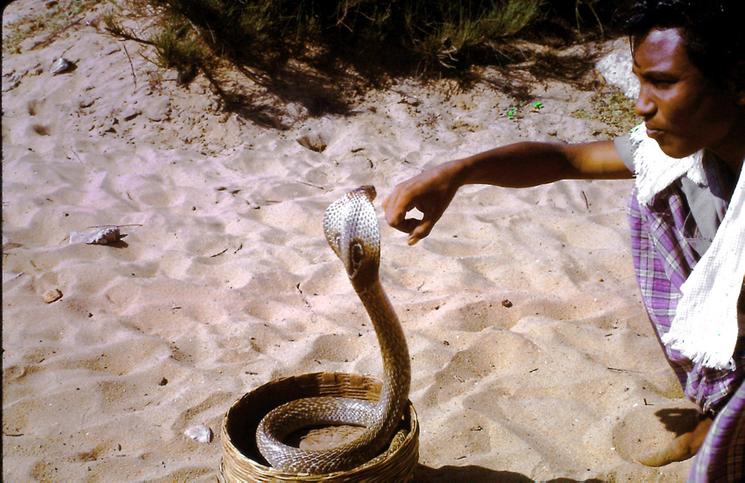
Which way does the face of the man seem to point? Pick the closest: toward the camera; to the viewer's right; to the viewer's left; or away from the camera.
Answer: to the viewer's left

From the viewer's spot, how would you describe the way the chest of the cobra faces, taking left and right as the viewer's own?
facing away from the viewer and to the right of the viewer

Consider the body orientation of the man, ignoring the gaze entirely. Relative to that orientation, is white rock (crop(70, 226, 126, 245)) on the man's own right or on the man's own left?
on the man's own right

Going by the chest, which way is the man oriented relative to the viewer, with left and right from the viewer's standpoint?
facing the viewer and to the left of the viewer

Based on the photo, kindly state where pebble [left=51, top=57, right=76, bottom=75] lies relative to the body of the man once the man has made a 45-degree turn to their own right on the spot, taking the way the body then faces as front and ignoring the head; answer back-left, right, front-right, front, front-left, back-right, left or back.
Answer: front-right

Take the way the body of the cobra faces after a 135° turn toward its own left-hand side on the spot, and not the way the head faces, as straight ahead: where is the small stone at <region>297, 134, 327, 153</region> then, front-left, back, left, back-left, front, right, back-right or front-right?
right

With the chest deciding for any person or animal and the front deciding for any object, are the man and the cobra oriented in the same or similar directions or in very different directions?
very different directions

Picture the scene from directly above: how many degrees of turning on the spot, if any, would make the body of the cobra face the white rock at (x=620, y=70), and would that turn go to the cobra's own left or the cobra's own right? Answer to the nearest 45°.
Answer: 0° — it already faces it

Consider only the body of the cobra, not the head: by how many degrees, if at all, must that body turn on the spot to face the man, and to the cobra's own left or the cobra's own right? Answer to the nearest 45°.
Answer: approximately 45° to the cobra's own right

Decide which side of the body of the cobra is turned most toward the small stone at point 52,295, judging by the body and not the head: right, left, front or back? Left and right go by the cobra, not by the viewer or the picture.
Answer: left

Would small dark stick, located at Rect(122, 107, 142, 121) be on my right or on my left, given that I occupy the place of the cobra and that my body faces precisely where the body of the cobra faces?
on my left
